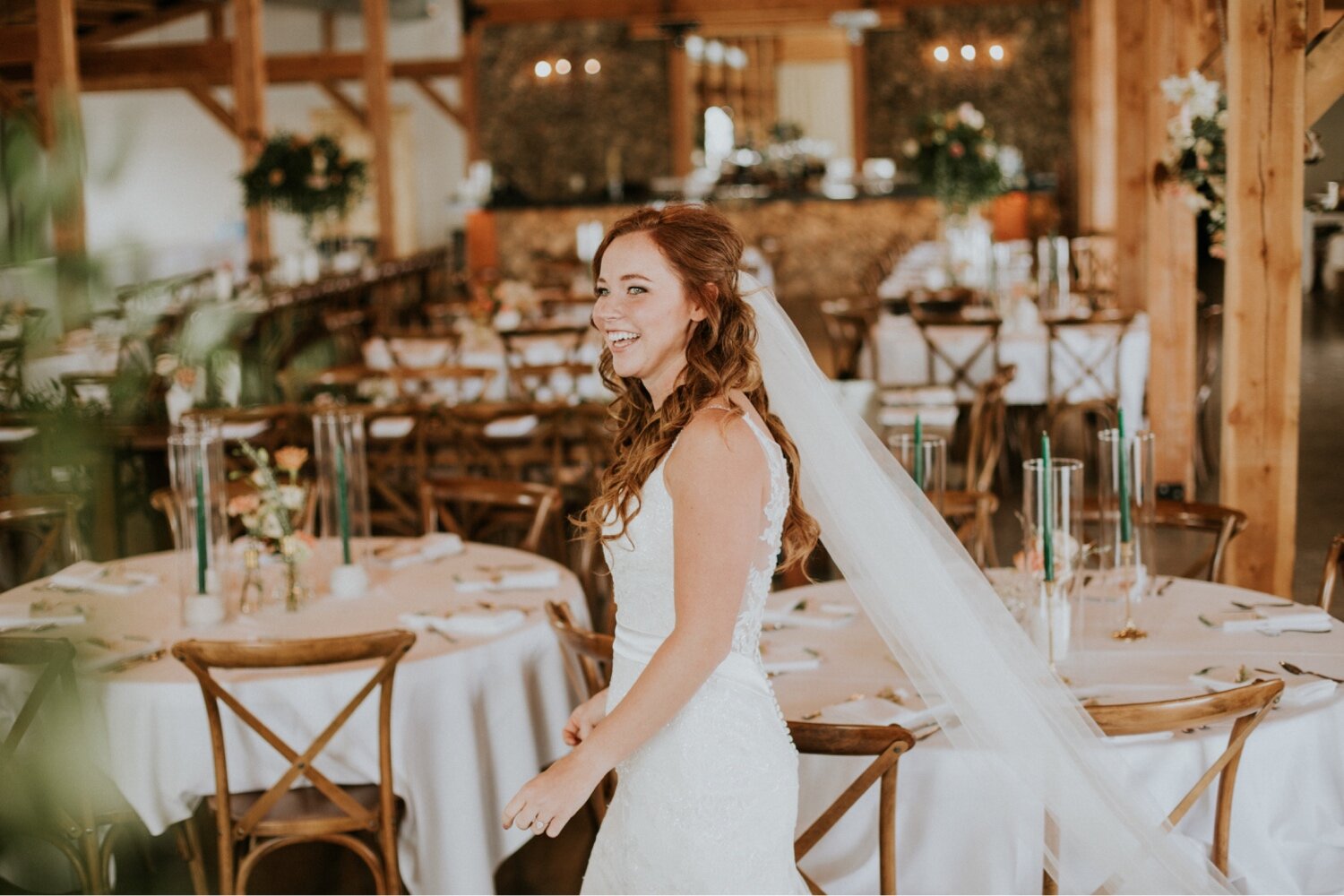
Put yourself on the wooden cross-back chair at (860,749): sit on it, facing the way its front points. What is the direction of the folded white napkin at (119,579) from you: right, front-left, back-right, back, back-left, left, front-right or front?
front-left

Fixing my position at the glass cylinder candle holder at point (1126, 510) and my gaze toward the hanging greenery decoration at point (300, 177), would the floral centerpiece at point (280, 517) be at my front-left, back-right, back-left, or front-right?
front-left

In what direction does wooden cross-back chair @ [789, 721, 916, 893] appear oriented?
away from the camera

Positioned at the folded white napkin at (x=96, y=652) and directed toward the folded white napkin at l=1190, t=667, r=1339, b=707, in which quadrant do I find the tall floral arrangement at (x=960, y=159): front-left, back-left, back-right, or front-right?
front-left

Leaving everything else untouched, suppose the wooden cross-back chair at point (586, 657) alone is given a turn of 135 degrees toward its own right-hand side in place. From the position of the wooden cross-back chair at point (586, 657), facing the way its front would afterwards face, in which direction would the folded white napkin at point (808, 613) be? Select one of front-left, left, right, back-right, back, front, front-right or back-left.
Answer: back-left

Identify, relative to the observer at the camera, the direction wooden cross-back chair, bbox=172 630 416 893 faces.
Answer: facing away from the viewer

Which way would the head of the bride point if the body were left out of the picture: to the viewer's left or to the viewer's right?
to the viewer's left

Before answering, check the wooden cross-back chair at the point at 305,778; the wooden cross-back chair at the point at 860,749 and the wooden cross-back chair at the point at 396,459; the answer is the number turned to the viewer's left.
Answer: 0
